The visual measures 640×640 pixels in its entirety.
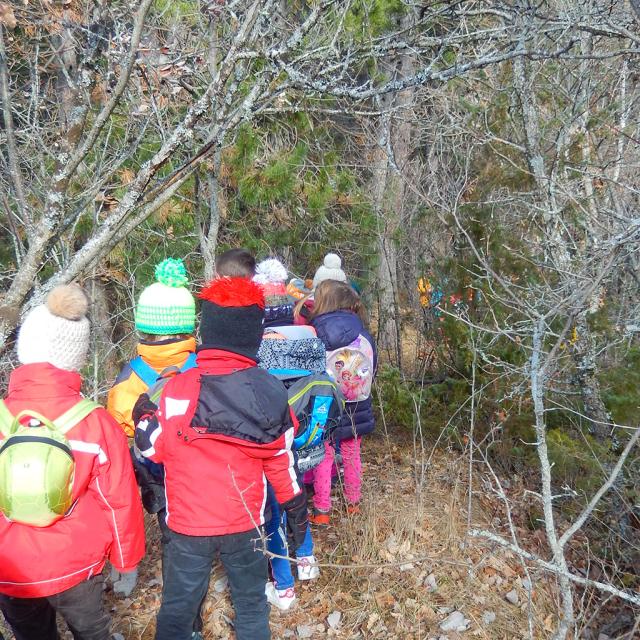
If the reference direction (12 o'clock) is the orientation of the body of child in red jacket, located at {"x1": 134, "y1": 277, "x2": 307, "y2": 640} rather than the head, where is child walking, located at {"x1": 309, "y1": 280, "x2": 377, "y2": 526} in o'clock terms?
The child walking is roughly at 1 o'clock from the child in red jacket.

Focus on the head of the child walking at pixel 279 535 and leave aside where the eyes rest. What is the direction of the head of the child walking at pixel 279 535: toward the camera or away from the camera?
away from the camera

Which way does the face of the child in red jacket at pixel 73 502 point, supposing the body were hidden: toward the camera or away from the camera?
away from the camera

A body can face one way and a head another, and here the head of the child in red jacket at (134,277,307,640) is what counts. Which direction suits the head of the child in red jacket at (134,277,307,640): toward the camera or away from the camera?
away from the camera

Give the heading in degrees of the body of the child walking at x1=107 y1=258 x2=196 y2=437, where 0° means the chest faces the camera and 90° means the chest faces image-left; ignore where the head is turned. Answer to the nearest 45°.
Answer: approximately 180°

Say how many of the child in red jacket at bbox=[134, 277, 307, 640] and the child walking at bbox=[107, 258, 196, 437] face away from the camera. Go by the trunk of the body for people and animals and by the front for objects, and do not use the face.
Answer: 2

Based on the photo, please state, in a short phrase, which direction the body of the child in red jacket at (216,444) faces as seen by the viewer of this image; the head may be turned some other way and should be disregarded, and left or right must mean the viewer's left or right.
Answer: facing away from the viewer

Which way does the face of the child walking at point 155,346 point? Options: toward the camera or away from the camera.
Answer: away from the camera

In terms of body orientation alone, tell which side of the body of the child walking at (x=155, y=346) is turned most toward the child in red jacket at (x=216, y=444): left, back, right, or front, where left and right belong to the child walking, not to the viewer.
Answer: back
